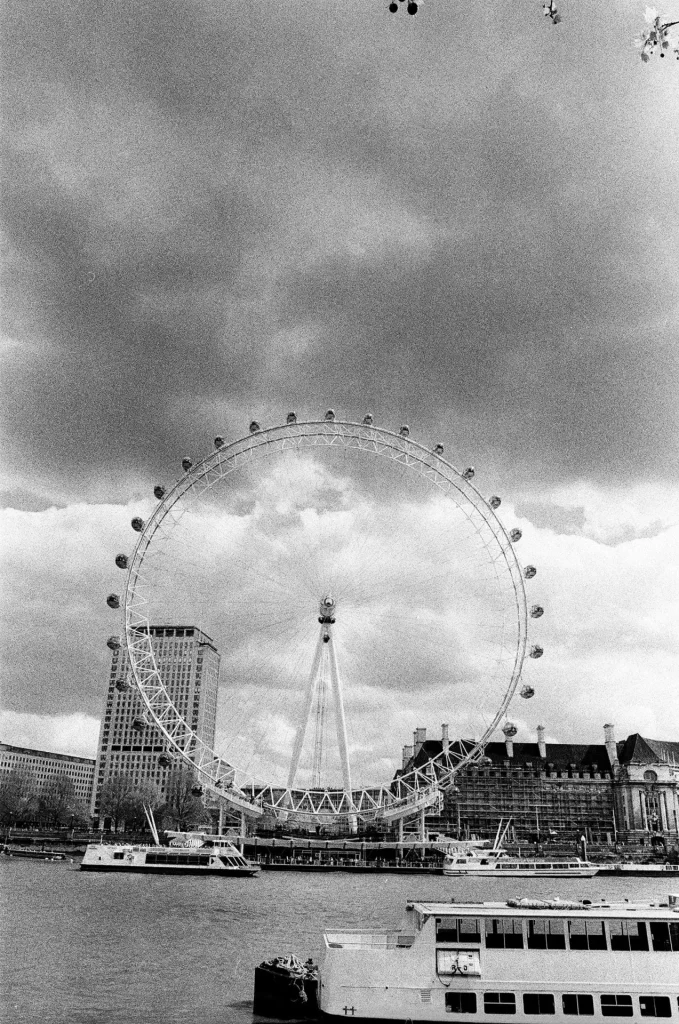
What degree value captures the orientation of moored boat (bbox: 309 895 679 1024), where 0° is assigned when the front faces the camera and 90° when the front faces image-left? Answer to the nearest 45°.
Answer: approximately 270°
